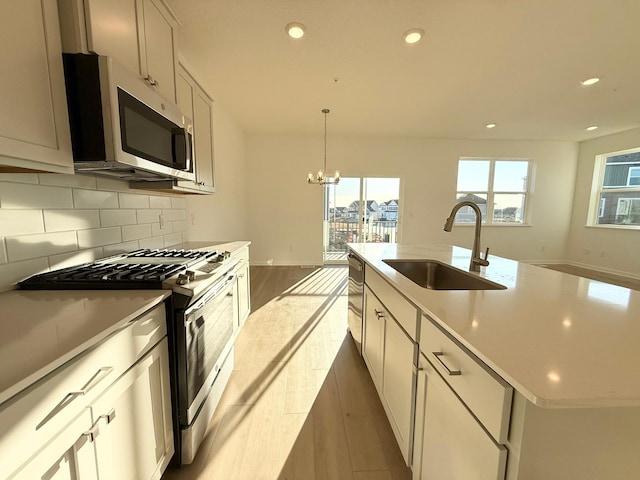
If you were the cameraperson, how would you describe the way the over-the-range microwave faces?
facing the viewer and to the right of the viewer

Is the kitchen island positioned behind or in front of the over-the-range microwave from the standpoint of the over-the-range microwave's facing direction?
in front

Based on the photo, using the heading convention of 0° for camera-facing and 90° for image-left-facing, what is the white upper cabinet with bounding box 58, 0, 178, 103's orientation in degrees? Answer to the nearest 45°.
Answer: approximately 315°

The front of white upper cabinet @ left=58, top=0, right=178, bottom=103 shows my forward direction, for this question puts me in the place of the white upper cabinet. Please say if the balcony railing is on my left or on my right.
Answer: on my left

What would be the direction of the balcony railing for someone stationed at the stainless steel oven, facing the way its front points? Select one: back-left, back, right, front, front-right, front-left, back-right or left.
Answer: left

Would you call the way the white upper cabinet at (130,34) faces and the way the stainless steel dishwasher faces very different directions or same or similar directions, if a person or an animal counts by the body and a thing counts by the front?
very different directions

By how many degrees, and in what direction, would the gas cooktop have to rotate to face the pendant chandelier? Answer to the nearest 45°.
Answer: approximately 90° to its left

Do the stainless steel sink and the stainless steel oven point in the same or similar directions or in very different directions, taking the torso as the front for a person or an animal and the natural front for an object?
very different directions

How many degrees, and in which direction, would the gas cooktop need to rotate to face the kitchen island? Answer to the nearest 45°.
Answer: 0° — it already faces it

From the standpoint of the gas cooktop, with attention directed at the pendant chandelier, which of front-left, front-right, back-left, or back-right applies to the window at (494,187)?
front-right

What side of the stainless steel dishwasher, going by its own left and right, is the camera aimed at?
left

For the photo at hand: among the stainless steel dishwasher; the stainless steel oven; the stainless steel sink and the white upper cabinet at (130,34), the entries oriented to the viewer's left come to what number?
2

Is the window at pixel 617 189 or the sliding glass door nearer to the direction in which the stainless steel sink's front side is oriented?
the sliding glass door

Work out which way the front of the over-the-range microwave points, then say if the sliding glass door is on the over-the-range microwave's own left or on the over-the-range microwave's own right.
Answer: on the over-the-range microwave's own left

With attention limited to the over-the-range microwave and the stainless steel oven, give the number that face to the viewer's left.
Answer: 0

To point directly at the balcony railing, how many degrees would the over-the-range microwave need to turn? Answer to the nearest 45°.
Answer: approximately 90° to its left

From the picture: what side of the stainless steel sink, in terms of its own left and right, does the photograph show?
left
